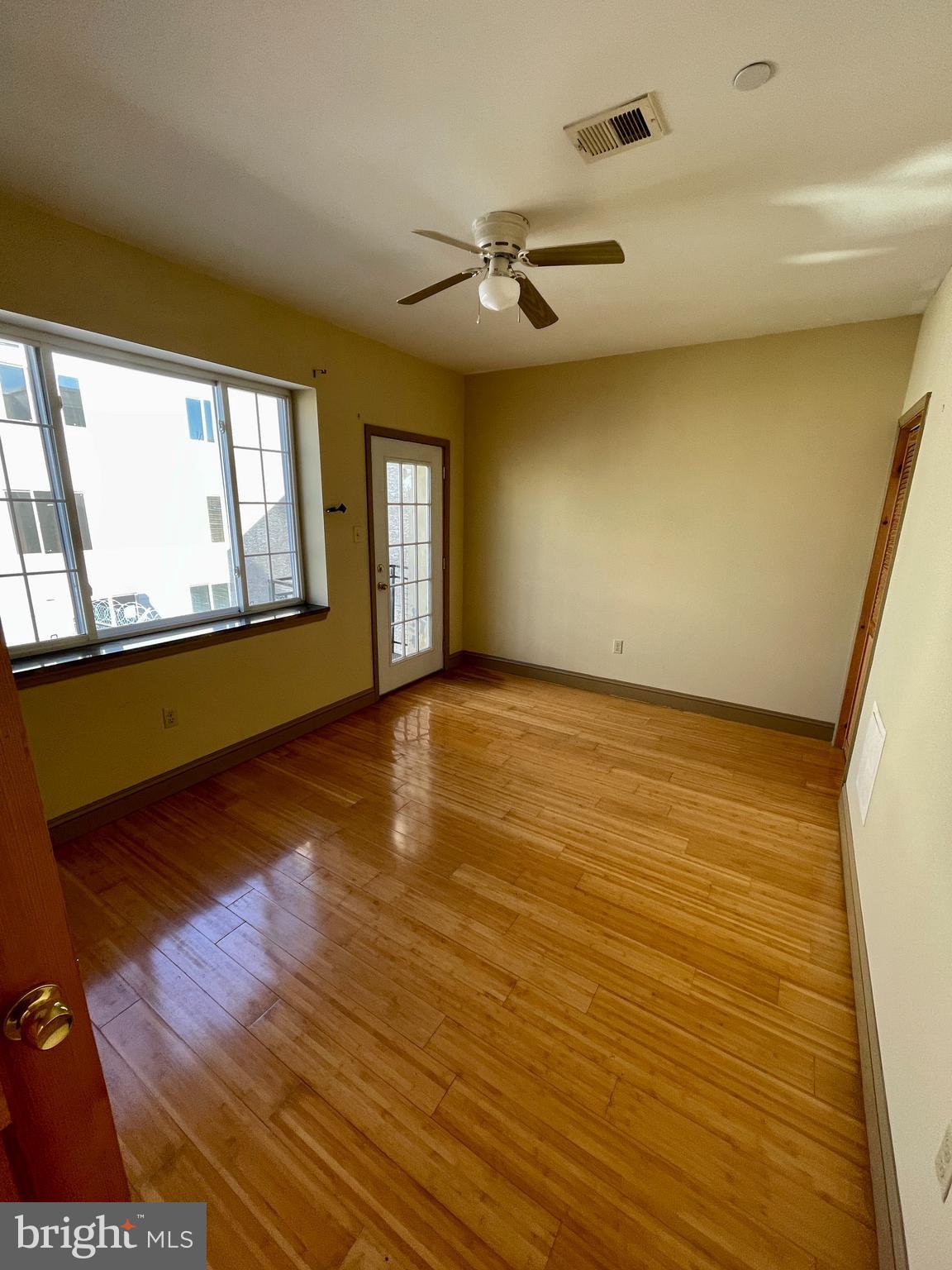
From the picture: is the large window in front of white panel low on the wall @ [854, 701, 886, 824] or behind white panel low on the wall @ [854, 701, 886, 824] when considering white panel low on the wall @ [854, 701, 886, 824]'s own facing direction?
in front

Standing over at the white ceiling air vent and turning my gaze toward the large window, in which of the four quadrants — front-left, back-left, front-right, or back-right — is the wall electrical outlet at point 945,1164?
back-left

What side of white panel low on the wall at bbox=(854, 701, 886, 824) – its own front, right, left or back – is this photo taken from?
left

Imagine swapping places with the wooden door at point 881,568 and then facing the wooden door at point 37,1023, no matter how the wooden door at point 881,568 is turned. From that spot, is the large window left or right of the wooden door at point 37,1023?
right

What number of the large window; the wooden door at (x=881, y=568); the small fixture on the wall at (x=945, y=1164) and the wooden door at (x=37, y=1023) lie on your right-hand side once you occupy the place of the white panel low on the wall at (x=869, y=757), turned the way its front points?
1

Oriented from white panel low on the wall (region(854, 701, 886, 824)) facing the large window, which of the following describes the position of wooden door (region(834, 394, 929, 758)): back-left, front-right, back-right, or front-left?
back-right

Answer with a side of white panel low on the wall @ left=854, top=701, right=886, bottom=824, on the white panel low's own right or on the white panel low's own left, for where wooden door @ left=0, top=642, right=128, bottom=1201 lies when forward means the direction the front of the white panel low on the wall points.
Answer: on the white panel low's own left

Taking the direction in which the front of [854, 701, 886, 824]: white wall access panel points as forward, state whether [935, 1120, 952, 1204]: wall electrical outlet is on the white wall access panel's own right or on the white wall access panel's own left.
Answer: on the white wall access panel's own left

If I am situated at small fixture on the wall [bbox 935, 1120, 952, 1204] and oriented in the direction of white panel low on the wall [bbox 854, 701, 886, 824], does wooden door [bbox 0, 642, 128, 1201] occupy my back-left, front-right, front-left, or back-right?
back-left
